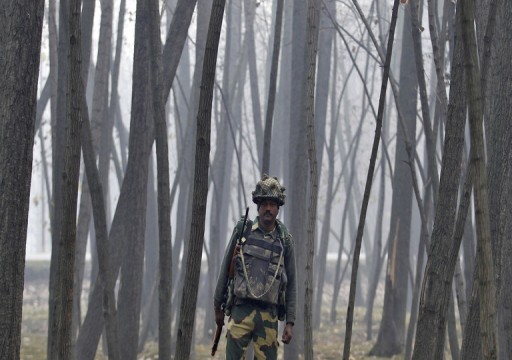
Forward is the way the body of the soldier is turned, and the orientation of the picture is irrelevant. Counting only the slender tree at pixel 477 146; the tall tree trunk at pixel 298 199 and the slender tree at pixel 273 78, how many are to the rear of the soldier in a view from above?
2

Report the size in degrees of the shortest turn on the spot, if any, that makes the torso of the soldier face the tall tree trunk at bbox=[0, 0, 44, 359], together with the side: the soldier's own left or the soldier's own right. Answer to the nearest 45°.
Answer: approximately 90° to the soldier's own right

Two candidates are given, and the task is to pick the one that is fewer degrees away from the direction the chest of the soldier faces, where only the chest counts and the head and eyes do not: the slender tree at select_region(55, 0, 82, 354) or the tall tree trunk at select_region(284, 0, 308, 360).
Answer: the slender tree

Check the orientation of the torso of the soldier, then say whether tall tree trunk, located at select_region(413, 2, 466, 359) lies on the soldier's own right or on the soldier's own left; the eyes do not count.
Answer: on the soldier's own left

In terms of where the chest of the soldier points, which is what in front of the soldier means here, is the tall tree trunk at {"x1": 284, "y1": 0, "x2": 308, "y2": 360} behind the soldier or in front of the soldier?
behind

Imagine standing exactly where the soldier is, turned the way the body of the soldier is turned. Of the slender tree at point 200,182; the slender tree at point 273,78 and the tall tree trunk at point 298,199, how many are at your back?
2

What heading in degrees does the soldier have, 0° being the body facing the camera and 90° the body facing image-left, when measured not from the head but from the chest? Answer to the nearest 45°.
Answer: approximately 0°
